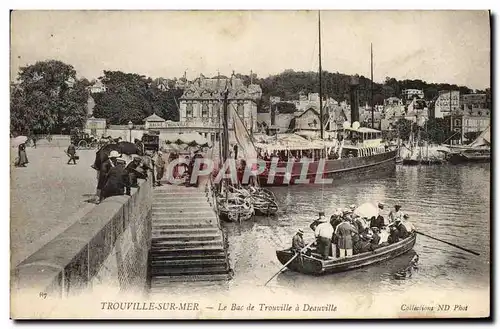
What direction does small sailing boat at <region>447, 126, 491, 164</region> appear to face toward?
to the viewer's left

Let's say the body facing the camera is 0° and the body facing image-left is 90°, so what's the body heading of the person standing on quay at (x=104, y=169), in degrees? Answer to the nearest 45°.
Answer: approximately 270°

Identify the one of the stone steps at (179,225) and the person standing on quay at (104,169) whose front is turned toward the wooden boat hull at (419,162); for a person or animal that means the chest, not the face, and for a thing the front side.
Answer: the person standing on quay

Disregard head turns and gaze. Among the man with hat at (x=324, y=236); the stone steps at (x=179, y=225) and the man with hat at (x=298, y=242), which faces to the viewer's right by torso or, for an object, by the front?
the man with hat at (x=298, y=242)

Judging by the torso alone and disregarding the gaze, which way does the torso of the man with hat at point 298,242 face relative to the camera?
to the viewer's right

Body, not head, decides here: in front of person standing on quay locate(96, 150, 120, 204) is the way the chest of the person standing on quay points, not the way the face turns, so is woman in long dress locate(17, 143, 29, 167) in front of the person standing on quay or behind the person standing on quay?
behind
